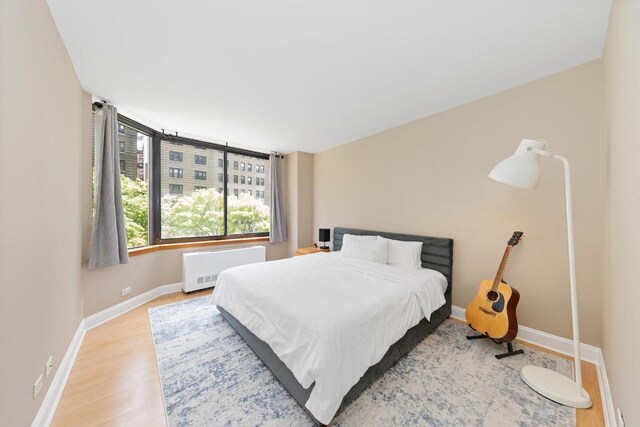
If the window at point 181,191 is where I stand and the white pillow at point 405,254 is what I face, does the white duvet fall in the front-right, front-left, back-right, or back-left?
front-right

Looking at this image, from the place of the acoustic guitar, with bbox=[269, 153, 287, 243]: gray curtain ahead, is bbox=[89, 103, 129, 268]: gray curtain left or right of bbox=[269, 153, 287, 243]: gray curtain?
left

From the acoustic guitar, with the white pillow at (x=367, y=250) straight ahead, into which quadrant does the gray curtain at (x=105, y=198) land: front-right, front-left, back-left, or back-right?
front-left

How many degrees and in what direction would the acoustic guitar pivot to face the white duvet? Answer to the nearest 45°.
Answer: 0° — it already faces it

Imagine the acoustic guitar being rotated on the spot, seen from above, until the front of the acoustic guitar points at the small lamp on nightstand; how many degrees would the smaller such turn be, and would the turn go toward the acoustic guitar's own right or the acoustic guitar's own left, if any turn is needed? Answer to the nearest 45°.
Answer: approximately 45° to the acoustic guitar's own right

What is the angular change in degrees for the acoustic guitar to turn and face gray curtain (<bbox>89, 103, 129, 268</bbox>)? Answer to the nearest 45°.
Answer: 0° — it already faces it

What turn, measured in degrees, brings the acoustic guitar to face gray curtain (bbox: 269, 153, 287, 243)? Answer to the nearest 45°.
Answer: approximately 45° to its right

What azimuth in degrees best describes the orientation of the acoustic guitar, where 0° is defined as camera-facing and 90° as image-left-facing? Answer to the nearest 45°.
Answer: approximately 45°
